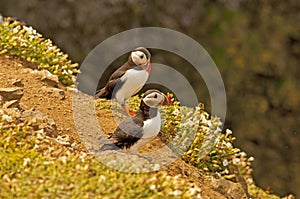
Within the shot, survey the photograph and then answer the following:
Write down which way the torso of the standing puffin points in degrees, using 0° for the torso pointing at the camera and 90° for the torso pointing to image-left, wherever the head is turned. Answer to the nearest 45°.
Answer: approximately 315°

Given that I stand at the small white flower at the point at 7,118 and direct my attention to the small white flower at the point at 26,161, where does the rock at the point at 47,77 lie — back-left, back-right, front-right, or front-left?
back-left

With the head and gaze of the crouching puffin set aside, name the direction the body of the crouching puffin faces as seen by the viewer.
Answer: to the viewer's right

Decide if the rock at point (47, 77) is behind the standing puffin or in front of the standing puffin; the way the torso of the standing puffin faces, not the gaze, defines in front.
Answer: behind
